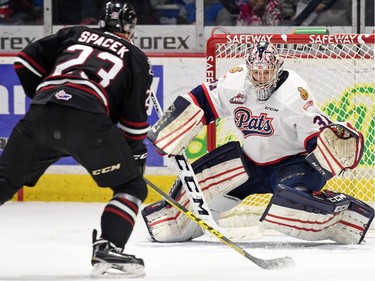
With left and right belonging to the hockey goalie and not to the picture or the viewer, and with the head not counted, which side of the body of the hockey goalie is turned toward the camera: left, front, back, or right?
front

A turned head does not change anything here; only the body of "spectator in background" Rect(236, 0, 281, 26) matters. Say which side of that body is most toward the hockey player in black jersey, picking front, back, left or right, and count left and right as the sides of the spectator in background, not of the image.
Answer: front

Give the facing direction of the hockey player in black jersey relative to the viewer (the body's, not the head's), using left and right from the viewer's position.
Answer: facing away from the viewer and to the right of the viewer

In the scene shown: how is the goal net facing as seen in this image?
toward the camera

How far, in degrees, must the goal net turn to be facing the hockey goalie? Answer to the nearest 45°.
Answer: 0° — it already faces them

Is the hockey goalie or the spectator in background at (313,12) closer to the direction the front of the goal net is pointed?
the hockey goalie

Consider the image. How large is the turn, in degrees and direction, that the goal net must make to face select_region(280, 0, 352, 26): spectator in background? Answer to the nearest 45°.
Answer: approximately 180°

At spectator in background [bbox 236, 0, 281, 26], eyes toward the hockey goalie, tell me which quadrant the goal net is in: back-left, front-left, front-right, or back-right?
front-left

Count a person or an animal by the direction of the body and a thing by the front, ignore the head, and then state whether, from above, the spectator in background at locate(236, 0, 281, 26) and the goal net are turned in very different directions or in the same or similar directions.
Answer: same or similar directions

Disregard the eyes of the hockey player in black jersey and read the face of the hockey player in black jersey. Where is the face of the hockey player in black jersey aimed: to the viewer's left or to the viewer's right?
to the viewer's right

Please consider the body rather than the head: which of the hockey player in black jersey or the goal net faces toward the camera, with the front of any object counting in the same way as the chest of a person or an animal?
the goal net

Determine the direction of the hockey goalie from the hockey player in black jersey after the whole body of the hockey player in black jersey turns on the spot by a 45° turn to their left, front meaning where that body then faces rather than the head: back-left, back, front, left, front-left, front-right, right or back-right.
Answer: front-right

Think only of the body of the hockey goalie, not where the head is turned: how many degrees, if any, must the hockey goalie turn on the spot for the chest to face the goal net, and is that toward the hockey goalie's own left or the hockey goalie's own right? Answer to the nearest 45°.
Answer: approximately 180°

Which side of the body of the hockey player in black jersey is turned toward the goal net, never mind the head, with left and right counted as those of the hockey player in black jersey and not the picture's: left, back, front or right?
front
